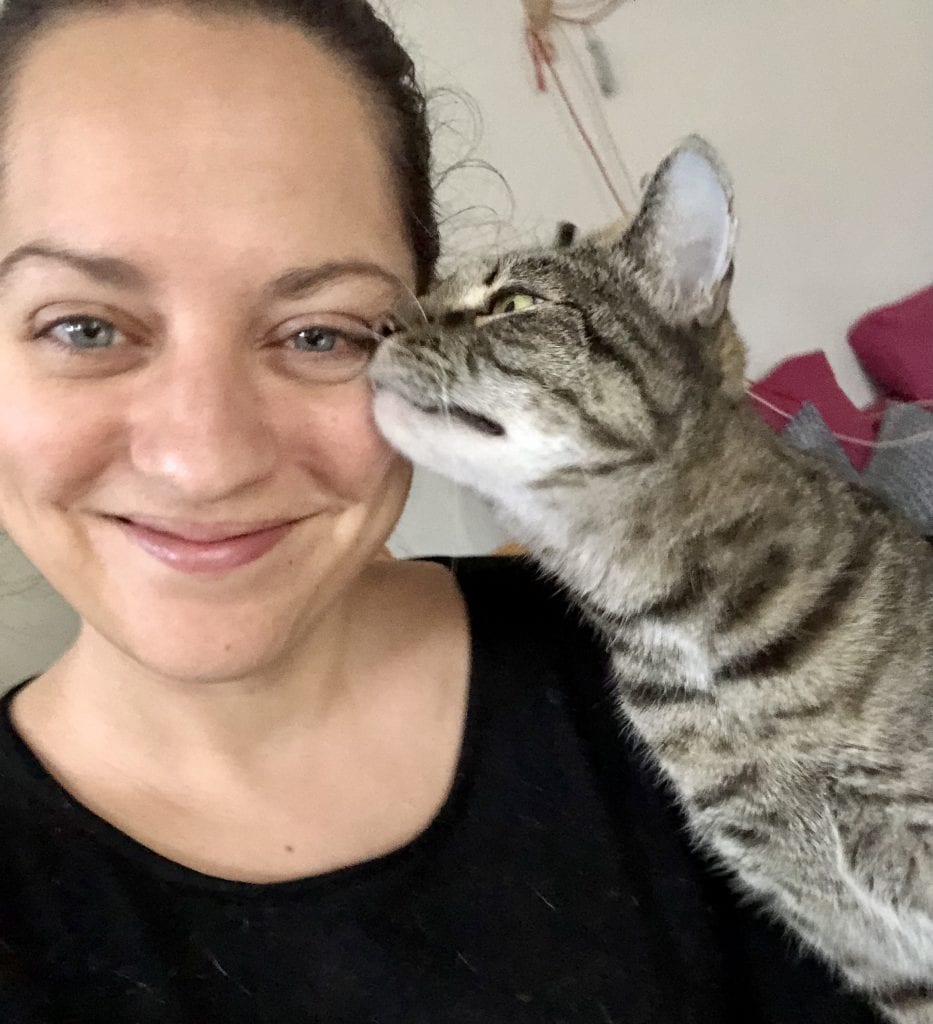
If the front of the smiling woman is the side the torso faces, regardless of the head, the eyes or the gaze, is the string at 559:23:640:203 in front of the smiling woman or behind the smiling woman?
behind

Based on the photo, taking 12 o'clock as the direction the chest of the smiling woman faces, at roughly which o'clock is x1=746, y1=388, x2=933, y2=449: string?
The string is roughly at 7 o'clock from the smiling woman.

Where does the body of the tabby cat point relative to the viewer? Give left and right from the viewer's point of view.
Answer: facing to the left of the viewer

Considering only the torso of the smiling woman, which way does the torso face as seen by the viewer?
toward the camera

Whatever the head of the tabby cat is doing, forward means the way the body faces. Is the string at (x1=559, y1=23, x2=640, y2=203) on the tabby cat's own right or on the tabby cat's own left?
on the tabby cat's own right

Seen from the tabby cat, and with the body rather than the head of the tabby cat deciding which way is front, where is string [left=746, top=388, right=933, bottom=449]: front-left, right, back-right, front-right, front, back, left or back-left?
right

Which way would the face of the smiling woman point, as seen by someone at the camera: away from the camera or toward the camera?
toward the camera

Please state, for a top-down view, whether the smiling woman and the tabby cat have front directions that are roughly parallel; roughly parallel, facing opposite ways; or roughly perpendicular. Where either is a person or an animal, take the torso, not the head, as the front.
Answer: roughly perpendicular
